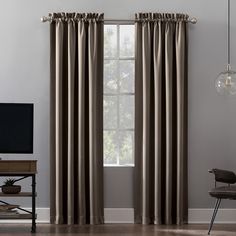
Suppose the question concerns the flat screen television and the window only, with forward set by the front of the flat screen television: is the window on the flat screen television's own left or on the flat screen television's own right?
on the flat screen television's own left

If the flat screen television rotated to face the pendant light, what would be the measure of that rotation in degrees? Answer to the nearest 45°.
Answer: approximately 90° to its left

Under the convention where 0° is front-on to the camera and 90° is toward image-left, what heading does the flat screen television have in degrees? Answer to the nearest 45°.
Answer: approximately 0°

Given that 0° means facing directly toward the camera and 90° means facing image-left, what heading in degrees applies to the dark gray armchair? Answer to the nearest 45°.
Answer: approximately 45°
